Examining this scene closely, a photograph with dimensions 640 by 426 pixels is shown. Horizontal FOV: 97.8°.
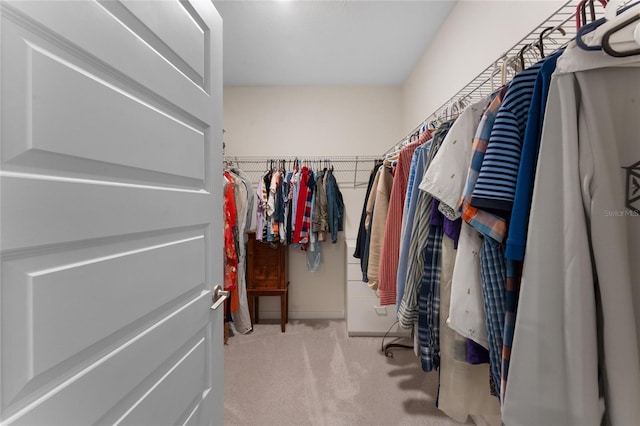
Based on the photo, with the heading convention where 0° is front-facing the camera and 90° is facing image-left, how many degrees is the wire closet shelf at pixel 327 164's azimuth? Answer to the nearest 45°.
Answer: approximately 0°

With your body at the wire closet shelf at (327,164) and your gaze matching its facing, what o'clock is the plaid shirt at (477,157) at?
The plaid shirt is roughly at 12 o'clock from the wire closet shelf.

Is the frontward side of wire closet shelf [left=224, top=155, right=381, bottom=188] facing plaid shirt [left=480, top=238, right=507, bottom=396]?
yes

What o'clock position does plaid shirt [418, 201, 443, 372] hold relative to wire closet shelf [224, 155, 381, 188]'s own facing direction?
The plaid shirt is roughly at 12 o'clock from the wire closet shelf.

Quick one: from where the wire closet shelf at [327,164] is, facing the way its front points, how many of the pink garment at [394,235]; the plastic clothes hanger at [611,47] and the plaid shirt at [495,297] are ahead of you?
3

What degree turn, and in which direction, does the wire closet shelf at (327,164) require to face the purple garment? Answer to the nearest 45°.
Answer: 0° — it already faces it

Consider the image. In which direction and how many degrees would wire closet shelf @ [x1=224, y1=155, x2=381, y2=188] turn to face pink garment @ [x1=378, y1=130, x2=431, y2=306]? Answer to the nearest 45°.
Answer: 0° — it already faces it
